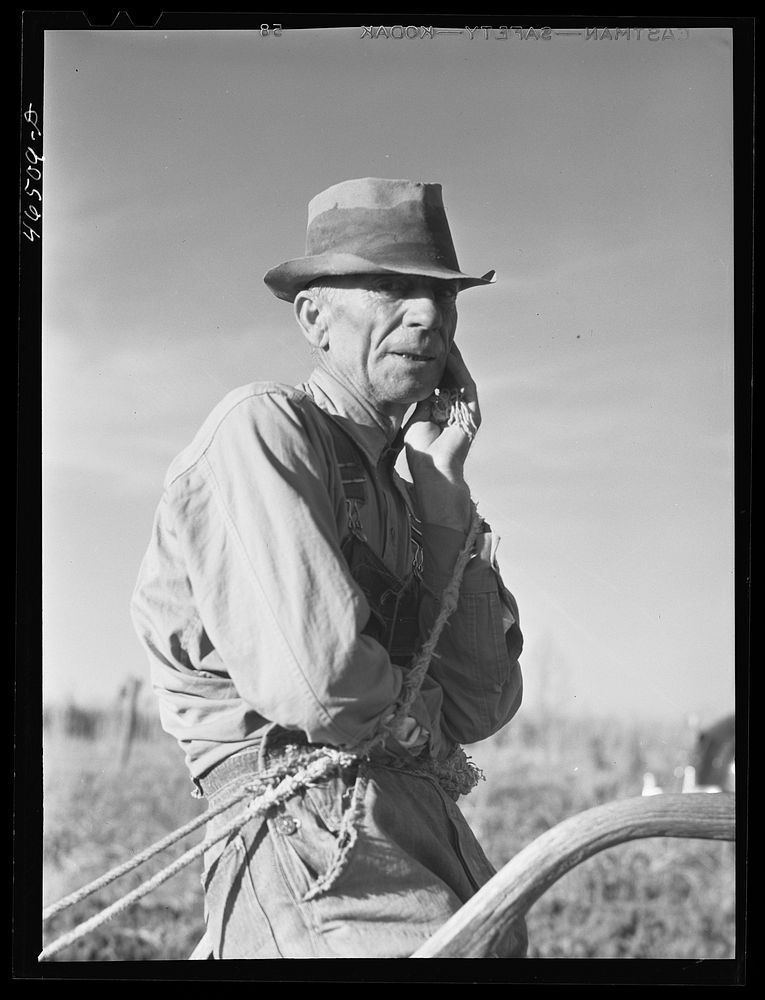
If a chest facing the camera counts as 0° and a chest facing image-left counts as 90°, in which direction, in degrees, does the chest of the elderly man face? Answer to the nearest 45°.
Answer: approximately 315°
